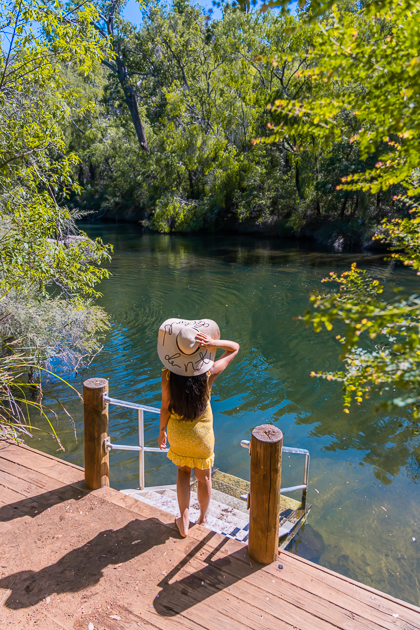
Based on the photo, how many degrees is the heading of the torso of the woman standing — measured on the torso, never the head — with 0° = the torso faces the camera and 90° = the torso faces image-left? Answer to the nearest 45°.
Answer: approximately 180°

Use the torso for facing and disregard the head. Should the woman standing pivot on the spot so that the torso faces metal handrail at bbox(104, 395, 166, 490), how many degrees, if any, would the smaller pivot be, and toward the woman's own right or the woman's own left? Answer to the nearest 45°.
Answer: approximately 45° to the woman's own left

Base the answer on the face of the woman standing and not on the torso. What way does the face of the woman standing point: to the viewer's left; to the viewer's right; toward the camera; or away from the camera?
away from the camera

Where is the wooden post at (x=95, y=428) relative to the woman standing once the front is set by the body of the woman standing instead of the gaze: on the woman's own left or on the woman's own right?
on the woman's own left

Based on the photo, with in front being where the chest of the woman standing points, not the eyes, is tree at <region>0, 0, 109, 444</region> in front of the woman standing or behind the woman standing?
in front
